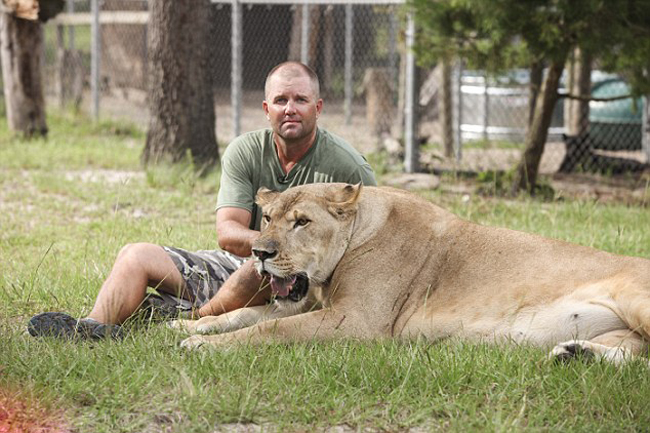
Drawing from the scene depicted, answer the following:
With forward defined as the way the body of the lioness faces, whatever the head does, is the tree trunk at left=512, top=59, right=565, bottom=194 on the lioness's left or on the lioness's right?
on the lioness's right

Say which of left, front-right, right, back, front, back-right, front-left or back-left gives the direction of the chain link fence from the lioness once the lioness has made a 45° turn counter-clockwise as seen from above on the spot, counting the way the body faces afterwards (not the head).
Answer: back-right

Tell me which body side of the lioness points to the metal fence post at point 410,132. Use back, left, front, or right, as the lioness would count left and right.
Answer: right

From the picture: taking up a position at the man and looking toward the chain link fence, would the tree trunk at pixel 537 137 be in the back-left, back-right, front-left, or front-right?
front-right

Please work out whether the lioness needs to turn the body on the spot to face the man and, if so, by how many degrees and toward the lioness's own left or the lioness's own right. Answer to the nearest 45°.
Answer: approximately 45° to the lioness's own right

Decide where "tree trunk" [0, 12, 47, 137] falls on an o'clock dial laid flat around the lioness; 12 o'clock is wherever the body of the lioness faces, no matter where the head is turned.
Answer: The tree trunk is roughly at 2 o'clock from the lioness.

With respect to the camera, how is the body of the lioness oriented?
to the viewer's left
